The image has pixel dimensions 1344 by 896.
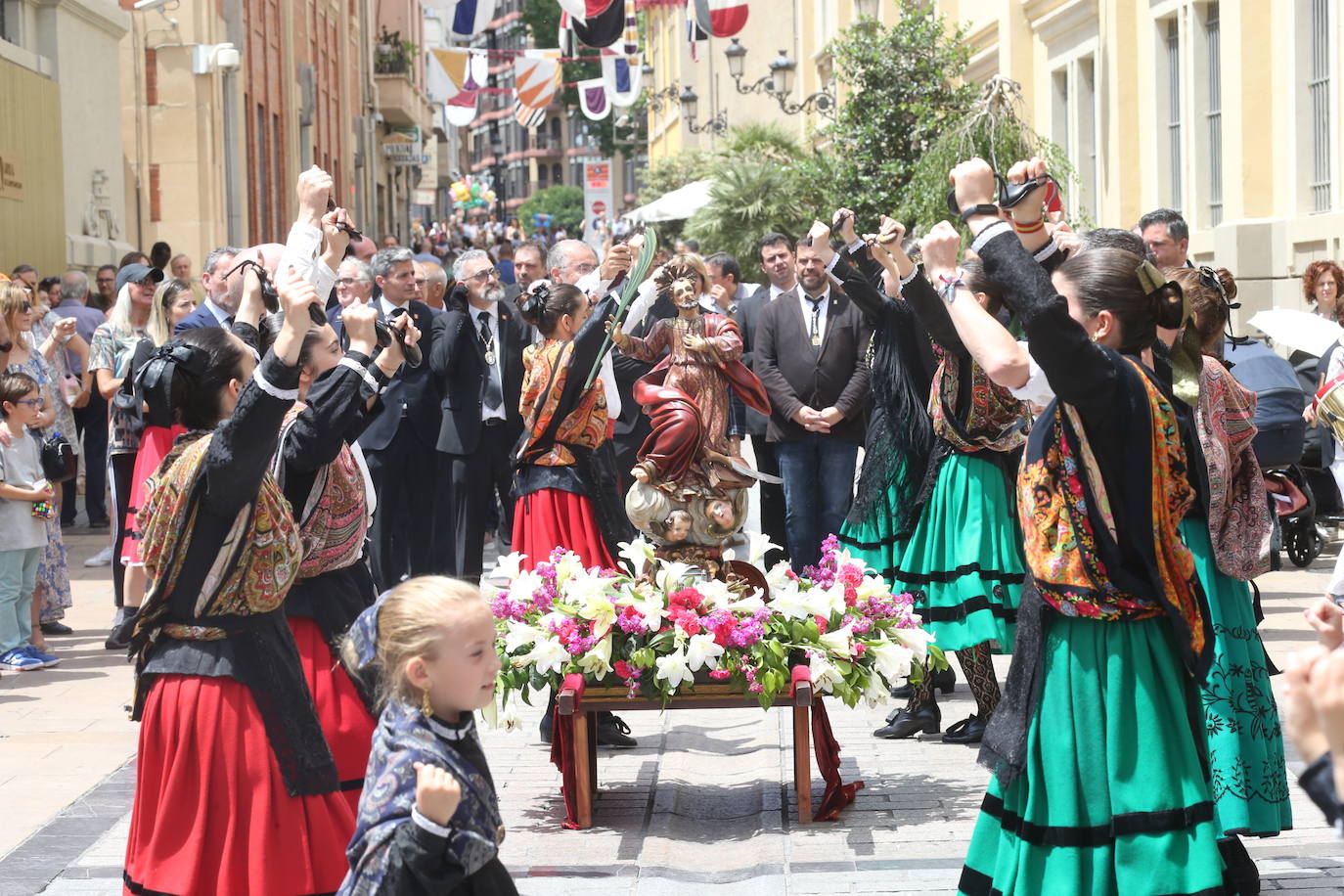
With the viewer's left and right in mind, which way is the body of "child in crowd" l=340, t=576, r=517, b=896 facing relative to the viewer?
facing to the right of the viewer

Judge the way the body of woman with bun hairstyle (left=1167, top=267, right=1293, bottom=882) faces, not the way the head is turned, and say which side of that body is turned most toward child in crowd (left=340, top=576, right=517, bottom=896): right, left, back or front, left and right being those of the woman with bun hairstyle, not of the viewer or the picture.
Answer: left

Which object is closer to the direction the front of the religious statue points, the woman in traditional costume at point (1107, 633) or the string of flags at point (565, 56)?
the woman in traditional costume

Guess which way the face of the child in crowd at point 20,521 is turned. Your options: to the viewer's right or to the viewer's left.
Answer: to the viewer's right

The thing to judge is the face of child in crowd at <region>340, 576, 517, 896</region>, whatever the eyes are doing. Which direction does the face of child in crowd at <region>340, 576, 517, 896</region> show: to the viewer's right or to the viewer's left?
to the viewer's right

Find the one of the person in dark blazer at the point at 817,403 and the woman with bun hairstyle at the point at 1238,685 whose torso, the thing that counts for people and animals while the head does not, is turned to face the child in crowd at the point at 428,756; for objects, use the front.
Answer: the person in dark blazer

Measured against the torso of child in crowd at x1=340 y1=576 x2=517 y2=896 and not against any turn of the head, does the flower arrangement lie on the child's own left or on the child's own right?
on the child's own left

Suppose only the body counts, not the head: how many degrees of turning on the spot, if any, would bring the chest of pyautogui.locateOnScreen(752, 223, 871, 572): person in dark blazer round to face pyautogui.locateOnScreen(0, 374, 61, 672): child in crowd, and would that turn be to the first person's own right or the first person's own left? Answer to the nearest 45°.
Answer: approximately 90° to the first person's own right

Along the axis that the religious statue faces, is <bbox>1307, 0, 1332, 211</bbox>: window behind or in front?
behind

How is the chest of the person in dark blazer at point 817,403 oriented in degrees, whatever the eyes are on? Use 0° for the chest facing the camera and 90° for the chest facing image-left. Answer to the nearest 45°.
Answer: approximately 0°
